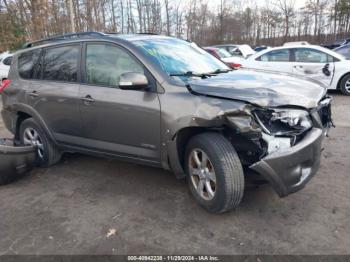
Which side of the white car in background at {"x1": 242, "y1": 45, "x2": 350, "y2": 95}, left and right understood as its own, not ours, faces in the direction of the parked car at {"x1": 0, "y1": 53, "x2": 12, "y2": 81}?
back

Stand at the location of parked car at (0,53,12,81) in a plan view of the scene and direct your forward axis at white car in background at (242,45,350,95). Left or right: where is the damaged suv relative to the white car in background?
right

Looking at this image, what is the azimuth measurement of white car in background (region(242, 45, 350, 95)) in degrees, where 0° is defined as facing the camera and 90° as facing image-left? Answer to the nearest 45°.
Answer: approximately 270°

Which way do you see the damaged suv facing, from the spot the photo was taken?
facing the viewer and to the right of the viewer

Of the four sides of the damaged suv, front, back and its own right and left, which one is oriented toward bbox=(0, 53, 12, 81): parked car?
back

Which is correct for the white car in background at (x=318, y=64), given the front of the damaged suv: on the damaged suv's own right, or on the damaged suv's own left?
on the damaged suv's own left
